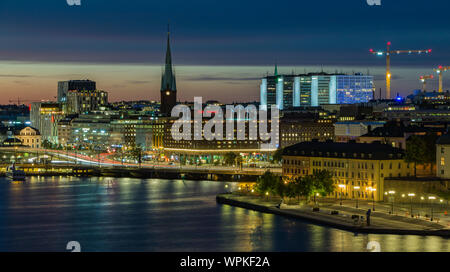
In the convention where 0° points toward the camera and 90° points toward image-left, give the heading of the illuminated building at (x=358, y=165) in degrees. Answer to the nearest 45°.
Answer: approximately 45°

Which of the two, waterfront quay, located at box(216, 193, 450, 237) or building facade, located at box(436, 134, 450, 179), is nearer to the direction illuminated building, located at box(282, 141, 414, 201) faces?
the waterfront quay

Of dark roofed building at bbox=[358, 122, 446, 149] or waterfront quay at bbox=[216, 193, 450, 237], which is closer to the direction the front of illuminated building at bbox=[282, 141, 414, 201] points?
the waterfront quay

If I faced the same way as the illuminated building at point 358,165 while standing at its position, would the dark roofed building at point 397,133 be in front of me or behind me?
behind
